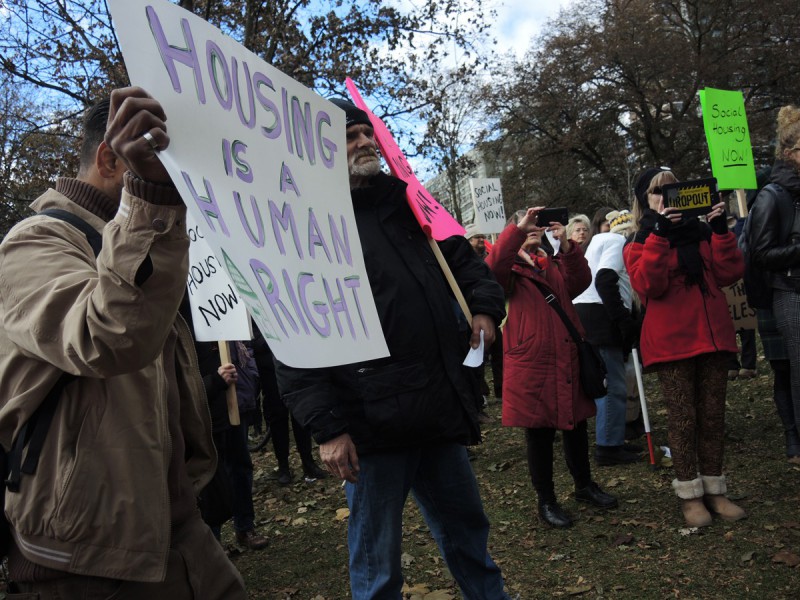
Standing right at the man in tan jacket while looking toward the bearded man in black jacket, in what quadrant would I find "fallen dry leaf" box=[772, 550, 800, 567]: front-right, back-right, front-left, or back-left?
front-right

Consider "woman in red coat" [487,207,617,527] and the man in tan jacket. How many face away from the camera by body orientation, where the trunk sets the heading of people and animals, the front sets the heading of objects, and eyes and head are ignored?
0

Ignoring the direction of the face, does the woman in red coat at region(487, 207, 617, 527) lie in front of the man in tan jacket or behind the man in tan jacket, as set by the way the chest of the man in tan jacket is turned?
in front

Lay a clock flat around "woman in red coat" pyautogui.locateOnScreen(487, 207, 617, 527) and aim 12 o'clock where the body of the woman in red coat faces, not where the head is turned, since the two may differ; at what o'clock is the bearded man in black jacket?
The bearded man in black jacket is roughly at 2 o'clock from the woman in red coat.

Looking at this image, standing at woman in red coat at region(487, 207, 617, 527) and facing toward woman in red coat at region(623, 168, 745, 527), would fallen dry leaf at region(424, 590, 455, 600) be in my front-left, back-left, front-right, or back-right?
back-right

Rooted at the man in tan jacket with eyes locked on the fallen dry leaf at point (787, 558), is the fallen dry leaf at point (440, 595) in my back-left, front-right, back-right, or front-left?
front-left

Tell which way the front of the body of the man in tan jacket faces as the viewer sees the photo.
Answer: to the viewer's right

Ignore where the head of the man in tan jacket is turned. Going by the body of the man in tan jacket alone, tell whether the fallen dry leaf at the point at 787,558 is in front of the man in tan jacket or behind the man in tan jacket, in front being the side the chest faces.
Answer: in front
